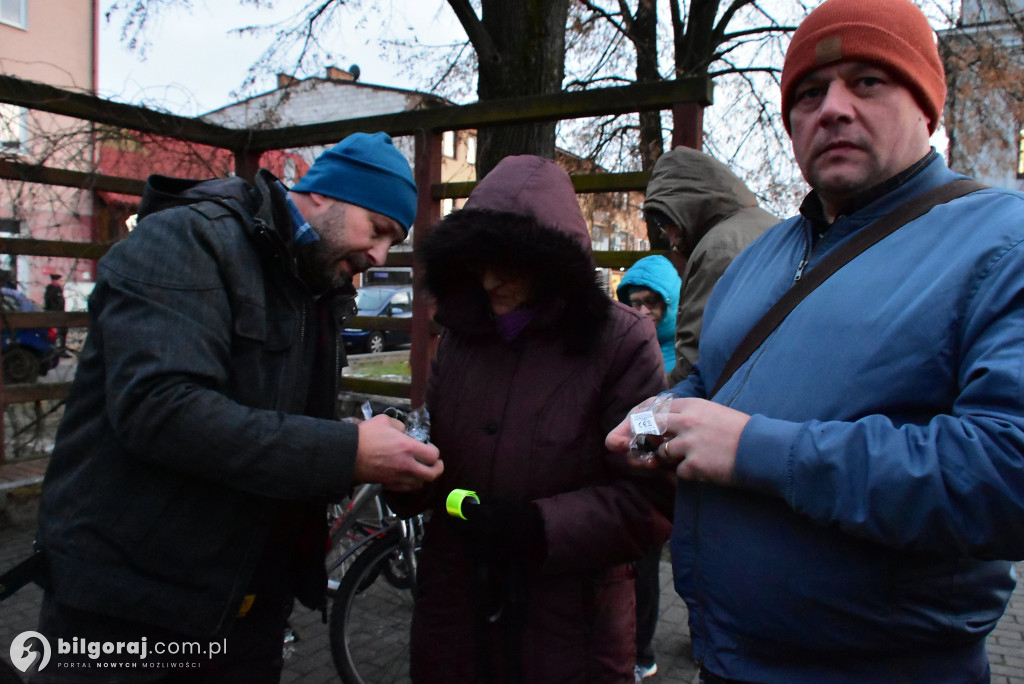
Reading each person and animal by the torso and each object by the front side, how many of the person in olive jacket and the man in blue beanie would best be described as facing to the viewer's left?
1

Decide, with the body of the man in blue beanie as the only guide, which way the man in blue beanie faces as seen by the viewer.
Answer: to the viewer's right

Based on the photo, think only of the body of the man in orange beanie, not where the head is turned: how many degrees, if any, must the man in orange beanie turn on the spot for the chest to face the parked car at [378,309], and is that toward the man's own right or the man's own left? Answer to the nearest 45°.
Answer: approximately 90° to the man's own right

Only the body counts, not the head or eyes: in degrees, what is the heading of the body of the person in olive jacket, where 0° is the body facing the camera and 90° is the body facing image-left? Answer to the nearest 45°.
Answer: approximately 90°

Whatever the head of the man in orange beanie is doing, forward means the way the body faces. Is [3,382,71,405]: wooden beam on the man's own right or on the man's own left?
on the man's own right

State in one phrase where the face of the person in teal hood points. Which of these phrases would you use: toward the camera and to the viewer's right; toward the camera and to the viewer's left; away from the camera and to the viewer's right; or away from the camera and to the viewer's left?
toward the camera and to the viewer's left

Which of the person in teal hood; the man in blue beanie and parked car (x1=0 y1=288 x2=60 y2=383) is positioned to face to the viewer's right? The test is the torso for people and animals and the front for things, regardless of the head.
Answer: the man in blue beanie

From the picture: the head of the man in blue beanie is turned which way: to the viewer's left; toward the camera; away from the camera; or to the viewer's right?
to the viewer's right

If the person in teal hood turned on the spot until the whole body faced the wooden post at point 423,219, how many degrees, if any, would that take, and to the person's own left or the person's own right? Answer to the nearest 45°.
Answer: approximately 90° to the person's own right

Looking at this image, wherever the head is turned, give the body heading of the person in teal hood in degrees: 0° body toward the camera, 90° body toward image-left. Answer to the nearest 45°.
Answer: approximately 45°

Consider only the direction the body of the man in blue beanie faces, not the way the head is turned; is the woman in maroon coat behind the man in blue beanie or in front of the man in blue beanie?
in front

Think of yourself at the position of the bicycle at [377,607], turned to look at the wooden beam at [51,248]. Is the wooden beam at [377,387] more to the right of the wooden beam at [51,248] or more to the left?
right
